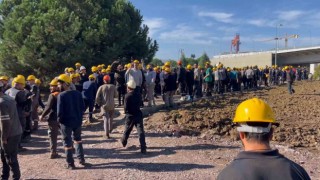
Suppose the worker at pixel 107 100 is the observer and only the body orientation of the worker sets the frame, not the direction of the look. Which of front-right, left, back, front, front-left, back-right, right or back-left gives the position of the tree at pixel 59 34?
front

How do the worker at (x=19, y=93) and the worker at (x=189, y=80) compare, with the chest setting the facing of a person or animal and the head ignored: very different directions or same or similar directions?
same or similar directions

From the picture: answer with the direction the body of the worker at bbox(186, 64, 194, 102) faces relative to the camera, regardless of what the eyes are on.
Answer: away from the camera

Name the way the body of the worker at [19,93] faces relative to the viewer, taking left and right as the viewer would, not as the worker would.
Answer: facing away from the viewer and to the right of the viewer

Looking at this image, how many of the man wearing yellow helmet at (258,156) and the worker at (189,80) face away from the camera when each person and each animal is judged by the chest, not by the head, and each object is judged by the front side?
2

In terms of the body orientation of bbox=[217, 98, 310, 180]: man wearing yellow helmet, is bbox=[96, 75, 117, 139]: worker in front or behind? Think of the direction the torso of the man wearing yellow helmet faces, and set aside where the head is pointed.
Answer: in front

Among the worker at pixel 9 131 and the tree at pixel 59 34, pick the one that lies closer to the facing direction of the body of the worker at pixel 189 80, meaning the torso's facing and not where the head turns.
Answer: the tree

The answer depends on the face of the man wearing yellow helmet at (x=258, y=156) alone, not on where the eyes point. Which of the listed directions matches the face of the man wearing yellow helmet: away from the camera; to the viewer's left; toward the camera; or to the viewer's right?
away from the camera

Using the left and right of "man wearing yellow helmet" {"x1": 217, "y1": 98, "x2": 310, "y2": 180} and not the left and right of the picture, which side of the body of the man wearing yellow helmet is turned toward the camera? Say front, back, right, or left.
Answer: back

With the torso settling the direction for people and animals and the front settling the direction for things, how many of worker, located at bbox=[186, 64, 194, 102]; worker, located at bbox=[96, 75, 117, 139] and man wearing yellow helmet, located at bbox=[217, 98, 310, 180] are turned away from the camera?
3

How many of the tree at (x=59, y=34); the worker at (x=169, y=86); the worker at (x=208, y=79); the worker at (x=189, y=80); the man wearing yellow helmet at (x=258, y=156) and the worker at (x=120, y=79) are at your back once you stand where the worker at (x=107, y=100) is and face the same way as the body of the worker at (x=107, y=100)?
1

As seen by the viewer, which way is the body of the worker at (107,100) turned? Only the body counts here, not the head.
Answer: away from the camera

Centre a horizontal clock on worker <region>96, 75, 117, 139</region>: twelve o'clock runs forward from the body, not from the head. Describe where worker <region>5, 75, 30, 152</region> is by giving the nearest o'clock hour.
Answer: worker <region>5, 75, 30, 152</region> is roughly at 8 o'clock from worker <region>96, 75, 117, 139</region>.

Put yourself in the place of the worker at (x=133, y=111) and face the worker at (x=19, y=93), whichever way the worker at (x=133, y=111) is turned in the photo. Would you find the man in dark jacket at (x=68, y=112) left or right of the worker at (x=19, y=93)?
left
